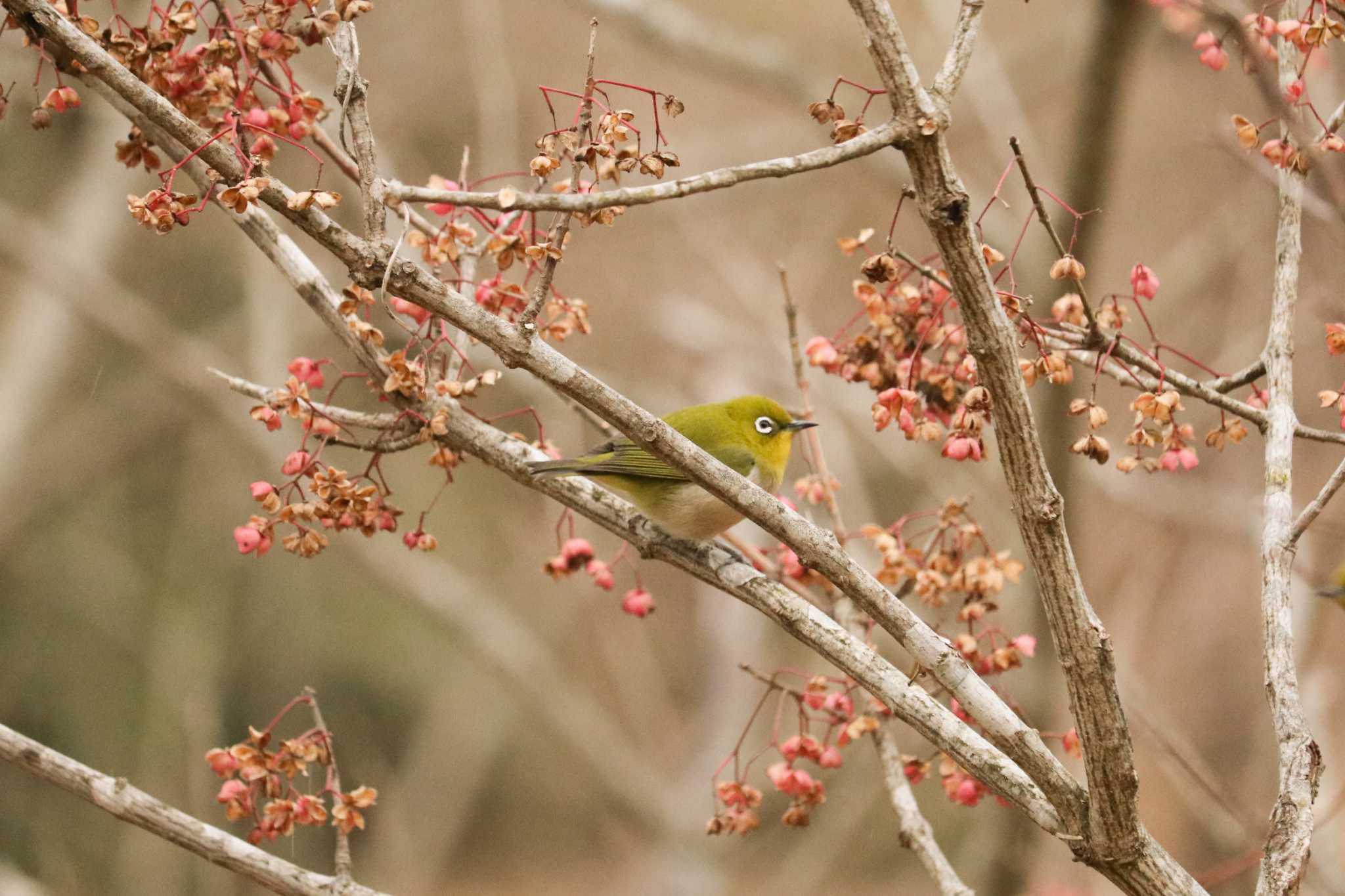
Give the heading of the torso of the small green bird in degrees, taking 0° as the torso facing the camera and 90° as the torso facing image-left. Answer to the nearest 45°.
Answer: approximately 270°
